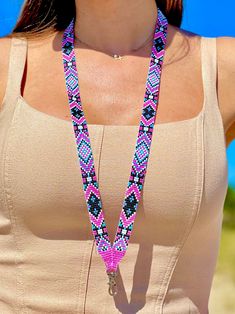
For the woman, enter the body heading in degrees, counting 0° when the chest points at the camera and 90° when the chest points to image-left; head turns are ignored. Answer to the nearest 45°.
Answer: approximately 0°
